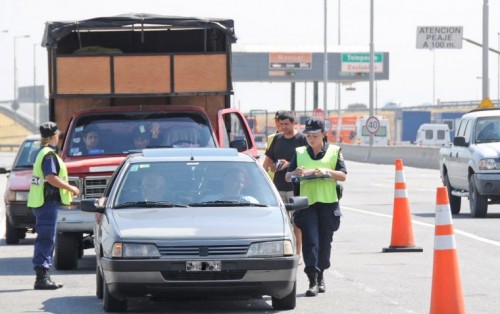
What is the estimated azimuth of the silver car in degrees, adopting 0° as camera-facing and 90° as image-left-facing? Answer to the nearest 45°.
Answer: approximately 0°

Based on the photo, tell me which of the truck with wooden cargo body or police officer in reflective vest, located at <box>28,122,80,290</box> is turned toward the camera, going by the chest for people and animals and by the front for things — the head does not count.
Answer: the truck with wooden cargo body

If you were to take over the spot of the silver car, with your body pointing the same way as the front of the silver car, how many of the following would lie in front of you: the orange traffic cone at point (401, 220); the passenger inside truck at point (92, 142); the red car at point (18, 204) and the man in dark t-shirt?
0

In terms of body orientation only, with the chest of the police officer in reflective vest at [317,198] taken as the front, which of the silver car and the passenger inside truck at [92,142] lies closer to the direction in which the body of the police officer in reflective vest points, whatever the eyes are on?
the silver car

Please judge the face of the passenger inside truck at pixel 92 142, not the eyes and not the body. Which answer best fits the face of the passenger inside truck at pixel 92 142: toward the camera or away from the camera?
toward the camera

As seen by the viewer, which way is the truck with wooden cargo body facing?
toward the camera

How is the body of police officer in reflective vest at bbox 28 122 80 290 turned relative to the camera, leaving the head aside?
to the viewer's right

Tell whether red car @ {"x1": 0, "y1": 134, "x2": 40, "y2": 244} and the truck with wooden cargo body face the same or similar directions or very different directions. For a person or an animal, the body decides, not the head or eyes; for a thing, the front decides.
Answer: same or similar directions

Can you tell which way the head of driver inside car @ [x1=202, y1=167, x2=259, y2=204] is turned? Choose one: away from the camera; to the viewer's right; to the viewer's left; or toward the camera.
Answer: toward the camera

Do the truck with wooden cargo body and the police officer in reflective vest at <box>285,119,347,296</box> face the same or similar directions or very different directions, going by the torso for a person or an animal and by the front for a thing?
same or similar directions

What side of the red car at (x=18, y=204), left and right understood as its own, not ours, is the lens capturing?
front

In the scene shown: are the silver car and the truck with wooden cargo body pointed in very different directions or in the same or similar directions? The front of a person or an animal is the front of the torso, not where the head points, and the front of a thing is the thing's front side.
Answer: same or similar directions

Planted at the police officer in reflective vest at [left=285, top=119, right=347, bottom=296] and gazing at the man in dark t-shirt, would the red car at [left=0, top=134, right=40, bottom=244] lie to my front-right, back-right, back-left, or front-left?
front-left

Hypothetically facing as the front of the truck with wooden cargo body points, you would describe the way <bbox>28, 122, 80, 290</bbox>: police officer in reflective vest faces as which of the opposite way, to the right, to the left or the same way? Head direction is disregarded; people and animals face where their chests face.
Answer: to the left
